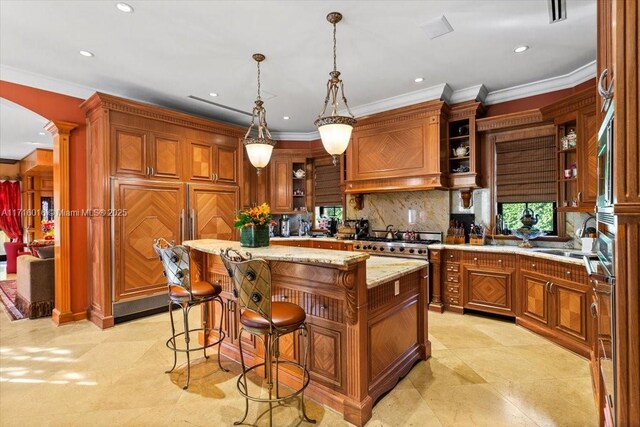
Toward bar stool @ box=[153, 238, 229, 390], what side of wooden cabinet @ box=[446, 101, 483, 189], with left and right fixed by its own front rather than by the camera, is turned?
front

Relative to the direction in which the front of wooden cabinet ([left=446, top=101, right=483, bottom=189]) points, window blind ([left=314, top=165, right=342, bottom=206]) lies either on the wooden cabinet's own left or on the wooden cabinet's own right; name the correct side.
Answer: on the wooden cabinet's own right

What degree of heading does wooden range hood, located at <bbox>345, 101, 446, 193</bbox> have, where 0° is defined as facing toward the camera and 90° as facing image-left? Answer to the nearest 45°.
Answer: approximately 45°

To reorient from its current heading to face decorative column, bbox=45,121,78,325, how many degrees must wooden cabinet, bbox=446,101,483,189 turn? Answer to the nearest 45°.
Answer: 0° — it already faces it

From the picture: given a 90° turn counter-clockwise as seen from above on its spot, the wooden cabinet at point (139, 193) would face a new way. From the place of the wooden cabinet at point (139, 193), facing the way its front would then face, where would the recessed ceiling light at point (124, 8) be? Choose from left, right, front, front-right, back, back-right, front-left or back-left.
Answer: back-right

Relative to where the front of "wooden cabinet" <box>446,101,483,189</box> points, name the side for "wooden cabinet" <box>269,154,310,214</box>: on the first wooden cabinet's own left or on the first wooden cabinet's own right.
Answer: on the first wooden cabinet's own right

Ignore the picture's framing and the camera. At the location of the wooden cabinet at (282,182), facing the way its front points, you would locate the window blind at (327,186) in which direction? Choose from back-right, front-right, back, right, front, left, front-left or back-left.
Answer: left

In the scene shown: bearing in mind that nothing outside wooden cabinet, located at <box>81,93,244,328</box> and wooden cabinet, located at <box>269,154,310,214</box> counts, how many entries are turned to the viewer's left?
0

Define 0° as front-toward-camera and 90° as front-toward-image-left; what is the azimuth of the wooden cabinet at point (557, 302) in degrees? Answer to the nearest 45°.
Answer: approximately 45°

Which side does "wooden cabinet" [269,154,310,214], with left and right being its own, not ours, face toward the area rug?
right

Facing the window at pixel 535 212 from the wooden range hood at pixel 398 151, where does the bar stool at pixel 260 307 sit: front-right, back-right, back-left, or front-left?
back-right

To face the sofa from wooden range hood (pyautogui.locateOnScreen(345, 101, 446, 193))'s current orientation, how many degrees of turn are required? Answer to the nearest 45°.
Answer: approximately 45° to its right
